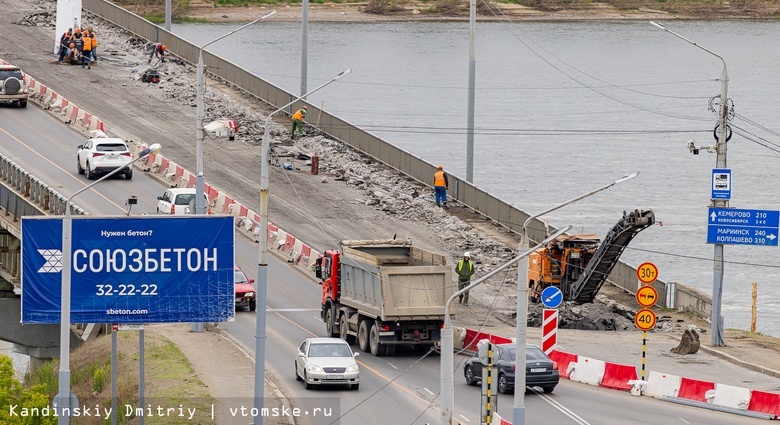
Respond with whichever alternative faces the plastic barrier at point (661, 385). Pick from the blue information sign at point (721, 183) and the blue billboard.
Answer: the blue information sign

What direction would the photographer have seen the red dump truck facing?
facing away from the viewer and to the left of the viewer

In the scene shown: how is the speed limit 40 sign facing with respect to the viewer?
toward the camera

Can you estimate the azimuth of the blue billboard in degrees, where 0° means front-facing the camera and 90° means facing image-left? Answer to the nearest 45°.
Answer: approximately 0°

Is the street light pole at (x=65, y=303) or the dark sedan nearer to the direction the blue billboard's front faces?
the street light pole

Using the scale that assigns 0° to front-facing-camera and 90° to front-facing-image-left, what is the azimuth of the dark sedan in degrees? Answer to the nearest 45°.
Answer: approximately 135°

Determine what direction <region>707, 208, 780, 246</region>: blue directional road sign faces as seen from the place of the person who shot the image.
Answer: facing the viewer

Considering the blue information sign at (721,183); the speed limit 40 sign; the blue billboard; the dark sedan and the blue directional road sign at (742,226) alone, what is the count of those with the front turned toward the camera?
4

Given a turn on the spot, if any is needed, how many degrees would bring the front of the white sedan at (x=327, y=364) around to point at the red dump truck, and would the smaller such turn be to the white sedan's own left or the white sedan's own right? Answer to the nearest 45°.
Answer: approximately 135° to the white sedan's own left

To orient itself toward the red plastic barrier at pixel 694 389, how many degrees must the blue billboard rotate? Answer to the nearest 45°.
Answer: approximately 90° to its left

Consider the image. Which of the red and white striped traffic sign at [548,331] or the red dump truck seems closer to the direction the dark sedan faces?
the red dump truck

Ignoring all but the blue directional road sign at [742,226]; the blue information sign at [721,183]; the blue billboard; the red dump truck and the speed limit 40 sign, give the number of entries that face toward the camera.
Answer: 4

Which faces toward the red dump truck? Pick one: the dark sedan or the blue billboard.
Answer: the dark sedan

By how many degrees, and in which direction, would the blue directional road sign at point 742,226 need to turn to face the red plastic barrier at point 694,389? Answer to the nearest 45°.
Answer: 0° — it already faces it

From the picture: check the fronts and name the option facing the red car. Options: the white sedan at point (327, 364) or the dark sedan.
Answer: the dark sedan

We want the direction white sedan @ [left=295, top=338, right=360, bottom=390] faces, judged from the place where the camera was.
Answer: facing the viewer and to the right of the viewer

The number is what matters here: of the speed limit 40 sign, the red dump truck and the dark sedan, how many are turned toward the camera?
1

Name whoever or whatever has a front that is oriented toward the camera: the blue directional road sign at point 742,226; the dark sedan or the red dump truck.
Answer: the blue directional road sign

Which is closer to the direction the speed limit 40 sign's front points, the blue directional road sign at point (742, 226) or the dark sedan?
the dark sedan
